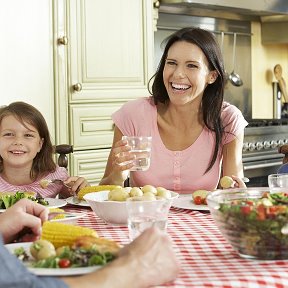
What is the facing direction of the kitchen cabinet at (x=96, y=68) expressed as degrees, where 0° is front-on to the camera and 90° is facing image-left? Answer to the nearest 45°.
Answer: approximately 0°

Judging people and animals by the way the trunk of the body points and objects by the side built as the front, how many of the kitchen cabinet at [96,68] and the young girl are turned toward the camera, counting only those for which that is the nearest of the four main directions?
2

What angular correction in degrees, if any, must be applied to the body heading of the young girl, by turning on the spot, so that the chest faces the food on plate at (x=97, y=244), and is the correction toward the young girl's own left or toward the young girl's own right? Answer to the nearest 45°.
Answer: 0° — they already face it

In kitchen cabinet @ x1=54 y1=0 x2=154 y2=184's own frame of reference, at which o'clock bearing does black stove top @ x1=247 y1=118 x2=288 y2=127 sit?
The black stove top is roughly at 8 o'clock from the kitchen cabinet.

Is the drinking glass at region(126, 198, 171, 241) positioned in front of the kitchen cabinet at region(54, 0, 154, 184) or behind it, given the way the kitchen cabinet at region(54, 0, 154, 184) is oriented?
in front

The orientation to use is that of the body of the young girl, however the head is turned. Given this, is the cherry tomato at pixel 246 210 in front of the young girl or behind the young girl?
in front

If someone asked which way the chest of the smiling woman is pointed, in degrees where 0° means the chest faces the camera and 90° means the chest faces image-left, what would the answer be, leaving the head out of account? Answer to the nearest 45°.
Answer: approximately 0°

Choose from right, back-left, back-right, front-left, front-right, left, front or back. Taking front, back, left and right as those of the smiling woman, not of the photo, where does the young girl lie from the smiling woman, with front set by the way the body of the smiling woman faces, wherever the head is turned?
right
